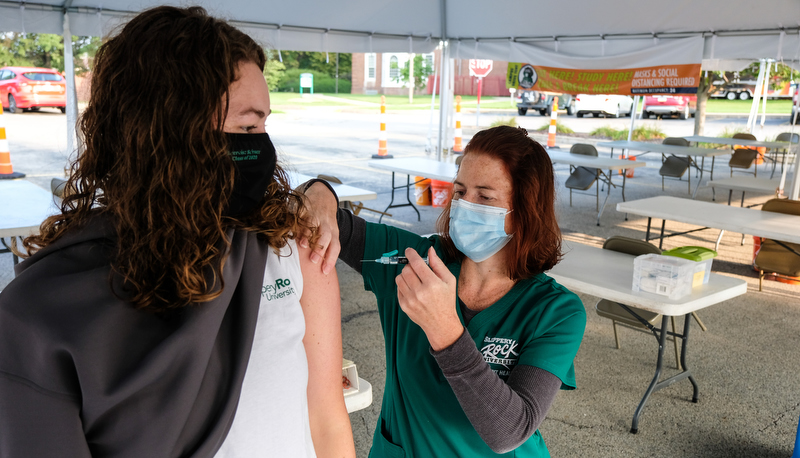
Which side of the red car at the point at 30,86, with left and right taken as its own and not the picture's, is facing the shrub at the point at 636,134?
back

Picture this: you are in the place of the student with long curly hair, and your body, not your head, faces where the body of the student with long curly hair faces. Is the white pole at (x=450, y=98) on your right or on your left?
on your left

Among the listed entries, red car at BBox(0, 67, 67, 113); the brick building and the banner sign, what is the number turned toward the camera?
2

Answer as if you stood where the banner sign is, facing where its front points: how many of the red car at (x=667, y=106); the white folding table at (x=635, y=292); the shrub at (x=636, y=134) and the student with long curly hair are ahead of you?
2

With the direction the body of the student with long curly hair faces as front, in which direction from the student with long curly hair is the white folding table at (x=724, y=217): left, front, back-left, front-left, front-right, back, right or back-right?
left

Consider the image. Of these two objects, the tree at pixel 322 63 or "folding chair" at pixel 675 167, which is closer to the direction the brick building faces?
the folding chair

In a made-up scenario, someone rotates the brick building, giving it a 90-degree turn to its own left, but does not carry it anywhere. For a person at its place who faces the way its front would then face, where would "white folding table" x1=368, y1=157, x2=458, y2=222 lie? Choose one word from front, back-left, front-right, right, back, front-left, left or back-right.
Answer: right

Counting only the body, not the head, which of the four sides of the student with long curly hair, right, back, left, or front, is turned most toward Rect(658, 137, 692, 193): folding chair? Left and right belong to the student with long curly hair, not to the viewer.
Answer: left

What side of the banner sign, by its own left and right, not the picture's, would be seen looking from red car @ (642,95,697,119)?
back

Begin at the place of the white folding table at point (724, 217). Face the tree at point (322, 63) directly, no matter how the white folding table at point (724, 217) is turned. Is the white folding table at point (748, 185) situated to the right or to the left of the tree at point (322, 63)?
right

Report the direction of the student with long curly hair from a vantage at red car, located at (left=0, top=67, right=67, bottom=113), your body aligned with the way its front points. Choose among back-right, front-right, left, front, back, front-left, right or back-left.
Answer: back-left

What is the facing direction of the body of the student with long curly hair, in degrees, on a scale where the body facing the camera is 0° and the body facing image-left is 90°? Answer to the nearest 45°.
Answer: approximately 315°

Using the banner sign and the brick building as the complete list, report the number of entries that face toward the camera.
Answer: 2

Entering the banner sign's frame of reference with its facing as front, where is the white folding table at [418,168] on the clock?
The white folding table is roughly at 2 o'clock from the banner sign.
